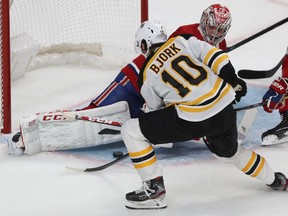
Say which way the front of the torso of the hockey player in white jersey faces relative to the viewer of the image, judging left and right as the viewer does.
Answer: facing away from the viewer and to the left of the viewer

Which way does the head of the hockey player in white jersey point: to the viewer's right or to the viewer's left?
to the viewer's left
